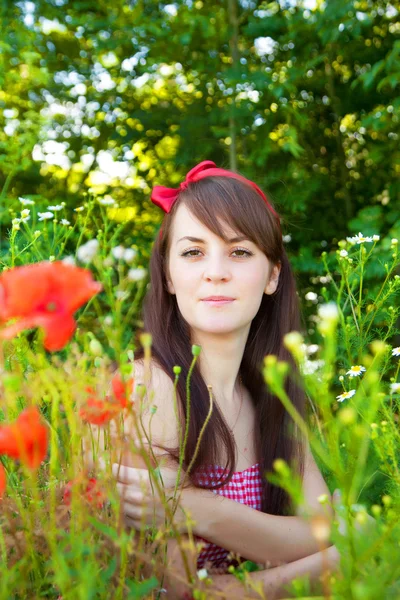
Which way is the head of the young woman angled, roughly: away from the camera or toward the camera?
toward the camera

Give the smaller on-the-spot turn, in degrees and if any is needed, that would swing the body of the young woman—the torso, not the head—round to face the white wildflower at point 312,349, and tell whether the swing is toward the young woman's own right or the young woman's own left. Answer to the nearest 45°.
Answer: approximately 135° to the young woman's own left

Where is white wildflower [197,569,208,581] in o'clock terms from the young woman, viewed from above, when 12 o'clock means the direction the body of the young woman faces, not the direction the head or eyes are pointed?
The white wildflower is roughly at 12 o'clock from the young woman.

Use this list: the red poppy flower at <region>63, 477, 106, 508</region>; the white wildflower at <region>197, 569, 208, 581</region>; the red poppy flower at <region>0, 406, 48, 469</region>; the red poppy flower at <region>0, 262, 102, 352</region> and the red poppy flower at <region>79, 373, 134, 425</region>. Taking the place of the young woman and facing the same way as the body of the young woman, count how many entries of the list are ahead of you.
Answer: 5

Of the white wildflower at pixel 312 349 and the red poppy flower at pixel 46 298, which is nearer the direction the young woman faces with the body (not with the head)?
the red poppy flower

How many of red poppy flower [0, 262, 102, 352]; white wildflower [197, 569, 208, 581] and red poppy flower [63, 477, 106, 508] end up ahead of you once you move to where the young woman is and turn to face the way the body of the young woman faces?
3

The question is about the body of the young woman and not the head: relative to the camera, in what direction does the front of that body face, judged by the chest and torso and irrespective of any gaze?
toward the camera

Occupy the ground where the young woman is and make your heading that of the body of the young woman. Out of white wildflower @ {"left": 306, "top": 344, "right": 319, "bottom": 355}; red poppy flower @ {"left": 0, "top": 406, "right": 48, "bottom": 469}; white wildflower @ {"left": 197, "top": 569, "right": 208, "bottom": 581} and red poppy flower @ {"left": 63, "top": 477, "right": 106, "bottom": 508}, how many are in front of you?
3

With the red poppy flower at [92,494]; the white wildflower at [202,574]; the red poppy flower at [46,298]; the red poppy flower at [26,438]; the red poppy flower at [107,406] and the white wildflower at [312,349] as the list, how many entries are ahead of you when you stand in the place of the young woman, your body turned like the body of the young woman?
5

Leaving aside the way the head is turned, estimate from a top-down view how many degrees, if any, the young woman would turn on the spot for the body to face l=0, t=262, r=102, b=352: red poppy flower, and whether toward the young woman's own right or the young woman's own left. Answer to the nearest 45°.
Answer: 0° — they already face it

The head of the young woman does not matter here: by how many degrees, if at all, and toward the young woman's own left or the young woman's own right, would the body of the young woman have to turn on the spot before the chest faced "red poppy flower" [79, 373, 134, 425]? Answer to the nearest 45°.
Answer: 0° — they already face it

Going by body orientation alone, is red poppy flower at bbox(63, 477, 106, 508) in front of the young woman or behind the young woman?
in front
